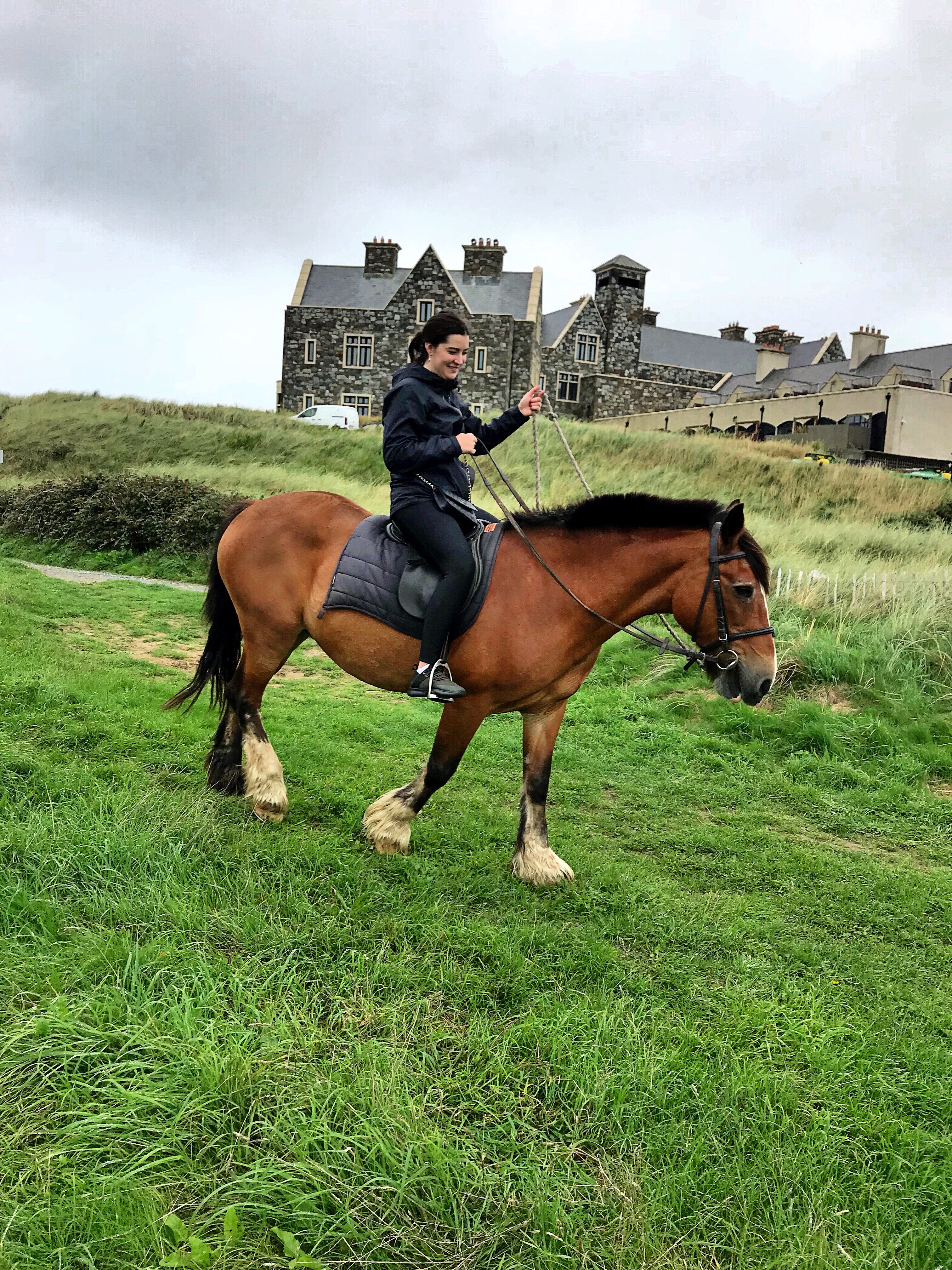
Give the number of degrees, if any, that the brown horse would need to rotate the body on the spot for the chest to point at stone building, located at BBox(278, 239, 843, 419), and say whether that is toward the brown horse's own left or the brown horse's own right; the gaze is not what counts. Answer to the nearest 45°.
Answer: approximately 90° to the brown horse's own left

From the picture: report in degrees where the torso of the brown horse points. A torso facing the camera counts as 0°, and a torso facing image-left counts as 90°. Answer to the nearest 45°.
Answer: approximately 270°

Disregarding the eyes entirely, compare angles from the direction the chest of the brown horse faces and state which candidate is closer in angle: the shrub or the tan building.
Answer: the tan building

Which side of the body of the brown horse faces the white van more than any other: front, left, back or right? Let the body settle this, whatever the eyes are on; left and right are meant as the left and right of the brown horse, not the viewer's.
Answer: left

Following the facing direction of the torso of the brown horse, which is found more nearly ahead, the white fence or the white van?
the white fence

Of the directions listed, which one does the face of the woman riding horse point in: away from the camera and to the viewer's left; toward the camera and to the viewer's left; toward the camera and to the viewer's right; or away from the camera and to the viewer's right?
toward the camera and to the viewer's right

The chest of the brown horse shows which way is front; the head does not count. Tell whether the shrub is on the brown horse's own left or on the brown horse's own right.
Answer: on the brown horse's own left
